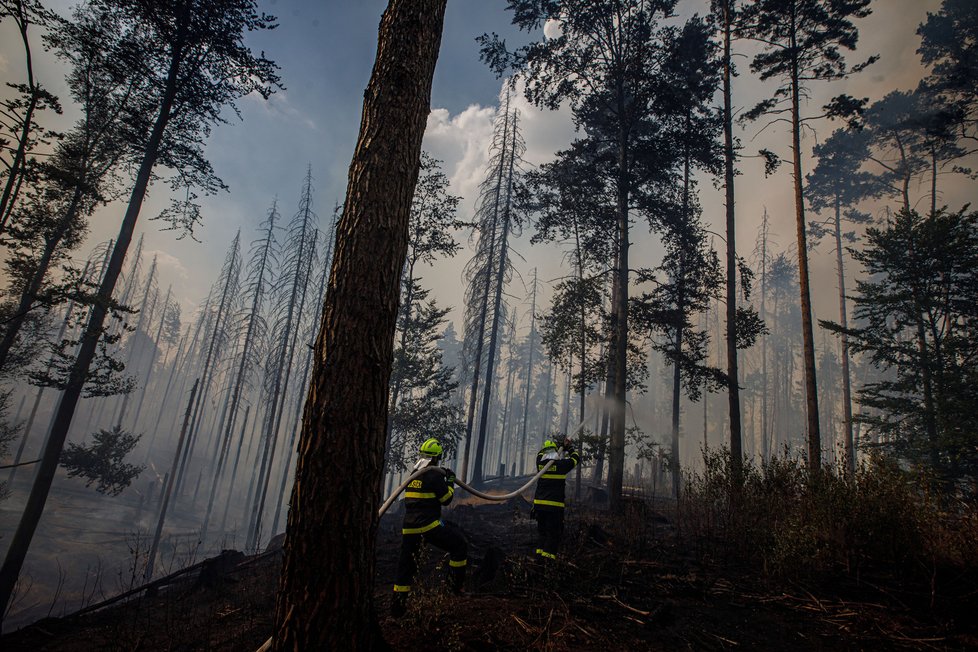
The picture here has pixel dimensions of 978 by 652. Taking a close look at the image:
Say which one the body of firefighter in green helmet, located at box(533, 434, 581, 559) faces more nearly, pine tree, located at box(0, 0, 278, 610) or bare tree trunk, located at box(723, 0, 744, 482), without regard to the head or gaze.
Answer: the bare tree trunk

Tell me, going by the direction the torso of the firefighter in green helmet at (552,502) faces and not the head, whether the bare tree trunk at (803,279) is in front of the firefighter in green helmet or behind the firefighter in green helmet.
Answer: in front

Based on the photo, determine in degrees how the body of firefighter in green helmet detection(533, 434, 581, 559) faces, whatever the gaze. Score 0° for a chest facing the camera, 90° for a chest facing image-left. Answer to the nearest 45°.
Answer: approximately 225°

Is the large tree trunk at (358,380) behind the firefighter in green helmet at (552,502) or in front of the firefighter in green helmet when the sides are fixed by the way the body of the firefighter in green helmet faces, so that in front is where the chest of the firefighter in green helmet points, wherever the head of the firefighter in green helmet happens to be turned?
behind

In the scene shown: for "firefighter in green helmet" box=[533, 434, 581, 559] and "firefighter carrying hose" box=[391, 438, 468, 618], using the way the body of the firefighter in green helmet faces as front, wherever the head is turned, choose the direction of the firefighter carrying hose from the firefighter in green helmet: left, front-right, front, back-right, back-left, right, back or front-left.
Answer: back

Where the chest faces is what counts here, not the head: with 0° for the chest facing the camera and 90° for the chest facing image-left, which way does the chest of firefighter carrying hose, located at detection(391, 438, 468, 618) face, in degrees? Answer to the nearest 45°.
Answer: approximately 225°
